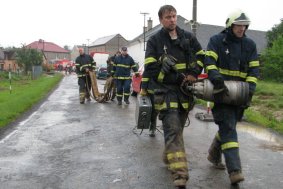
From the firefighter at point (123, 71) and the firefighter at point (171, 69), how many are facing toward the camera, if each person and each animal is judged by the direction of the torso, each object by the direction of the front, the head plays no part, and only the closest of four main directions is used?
2

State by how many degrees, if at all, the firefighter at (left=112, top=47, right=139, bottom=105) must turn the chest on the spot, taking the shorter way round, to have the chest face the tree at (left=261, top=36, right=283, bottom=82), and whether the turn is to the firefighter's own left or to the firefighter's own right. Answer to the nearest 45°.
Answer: approximately 135° to the firefighter's own left

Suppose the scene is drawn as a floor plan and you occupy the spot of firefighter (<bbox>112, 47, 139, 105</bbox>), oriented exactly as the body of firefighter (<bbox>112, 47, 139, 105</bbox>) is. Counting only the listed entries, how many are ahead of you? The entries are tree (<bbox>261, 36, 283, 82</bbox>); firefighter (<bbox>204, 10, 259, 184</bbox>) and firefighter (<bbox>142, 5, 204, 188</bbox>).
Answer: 2

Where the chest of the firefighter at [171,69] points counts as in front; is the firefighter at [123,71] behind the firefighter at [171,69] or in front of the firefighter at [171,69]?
behind

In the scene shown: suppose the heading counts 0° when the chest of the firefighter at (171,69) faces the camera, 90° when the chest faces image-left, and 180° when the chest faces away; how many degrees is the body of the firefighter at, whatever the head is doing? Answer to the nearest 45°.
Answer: approximately 0°

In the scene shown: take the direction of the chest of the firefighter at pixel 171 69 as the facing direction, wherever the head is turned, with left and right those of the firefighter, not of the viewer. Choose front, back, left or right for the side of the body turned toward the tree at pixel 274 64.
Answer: back

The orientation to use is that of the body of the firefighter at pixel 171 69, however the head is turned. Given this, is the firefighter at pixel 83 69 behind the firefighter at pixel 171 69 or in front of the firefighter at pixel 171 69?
behind

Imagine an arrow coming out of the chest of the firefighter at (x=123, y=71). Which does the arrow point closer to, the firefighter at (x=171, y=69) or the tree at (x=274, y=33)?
the firefighter

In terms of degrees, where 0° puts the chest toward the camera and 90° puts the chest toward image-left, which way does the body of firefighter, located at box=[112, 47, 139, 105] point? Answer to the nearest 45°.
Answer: approximately 0°

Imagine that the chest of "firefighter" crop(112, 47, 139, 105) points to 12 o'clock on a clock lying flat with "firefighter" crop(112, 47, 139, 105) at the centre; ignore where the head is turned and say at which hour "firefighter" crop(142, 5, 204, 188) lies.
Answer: "firefighter" crop(142, 5, 204, 188) is roughly at 12 o'clock from "firefighter" crop(112, 47, 139, 105).
